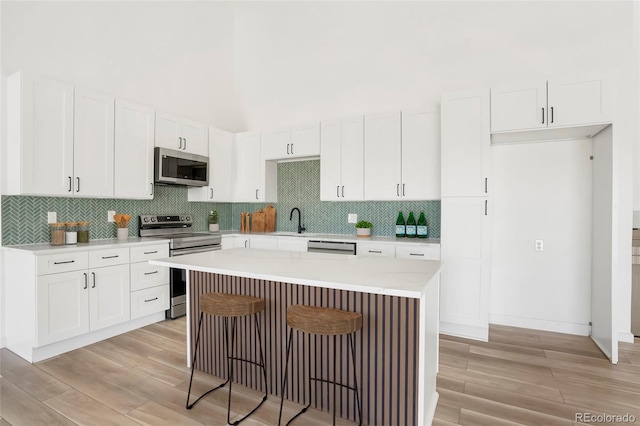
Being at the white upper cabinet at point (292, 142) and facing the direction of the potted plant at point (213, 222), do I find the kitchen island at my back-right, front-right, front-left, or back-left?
back-left

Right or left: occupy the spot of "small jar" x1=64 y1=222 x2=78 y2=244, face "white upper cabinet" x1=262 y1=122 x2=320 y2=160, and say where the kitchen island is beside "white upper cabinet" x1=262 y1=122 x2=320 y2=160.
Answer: right

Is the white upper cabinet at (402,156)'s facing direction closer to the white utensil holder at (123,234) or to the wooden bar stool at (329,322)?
the wooden bar stool

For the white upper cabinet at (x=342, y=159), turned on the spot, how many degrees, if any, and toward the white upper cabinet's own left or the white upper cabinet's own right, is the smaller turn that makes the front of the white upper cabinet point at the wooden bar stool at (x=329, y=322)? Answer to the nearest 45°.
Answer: approximately 45° to the white upper cabinet's own left
